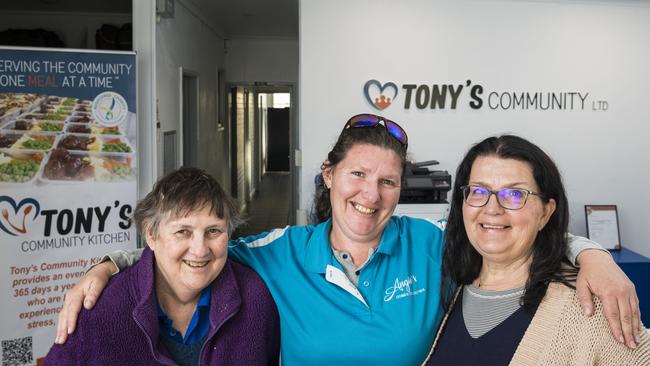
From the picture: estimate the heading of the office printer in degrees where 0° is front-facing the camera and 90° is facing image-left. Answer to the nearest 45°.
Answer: approximately 0°

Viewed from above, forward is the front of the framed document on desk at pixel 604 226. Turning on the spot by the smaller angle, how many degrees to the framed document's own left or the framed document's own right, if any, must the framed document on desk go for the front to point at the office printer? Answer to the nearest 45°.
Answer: approximately 45° to the framed document's own right

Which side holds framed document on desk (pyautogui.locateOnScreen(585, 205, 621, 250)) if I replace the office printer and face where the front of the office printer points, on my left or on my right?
on my left

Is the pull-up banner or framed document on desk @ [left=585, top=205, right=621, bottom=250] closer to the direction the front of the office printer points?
the pull-up banner

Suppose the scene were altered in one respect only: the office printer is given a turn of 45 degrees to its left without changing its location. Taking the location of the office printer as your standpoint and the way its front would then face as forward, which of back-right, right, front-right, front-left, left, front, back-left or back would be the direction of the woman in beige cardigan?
front-right

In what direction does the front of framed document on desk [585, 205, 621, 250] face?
toward the camera

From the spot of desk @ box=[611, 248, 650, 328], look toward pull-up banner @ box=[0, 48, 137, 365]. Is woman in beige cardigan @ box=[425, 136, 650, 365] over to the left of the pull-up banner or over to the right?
left

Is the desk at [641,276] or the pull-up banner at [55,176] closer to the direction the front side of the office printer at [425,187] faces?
the pull-up banner

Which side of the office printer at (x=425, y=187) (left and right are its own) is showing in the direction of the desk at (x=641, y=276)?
left

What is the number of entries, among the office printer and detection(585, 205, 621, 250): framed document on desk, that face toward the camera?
2
